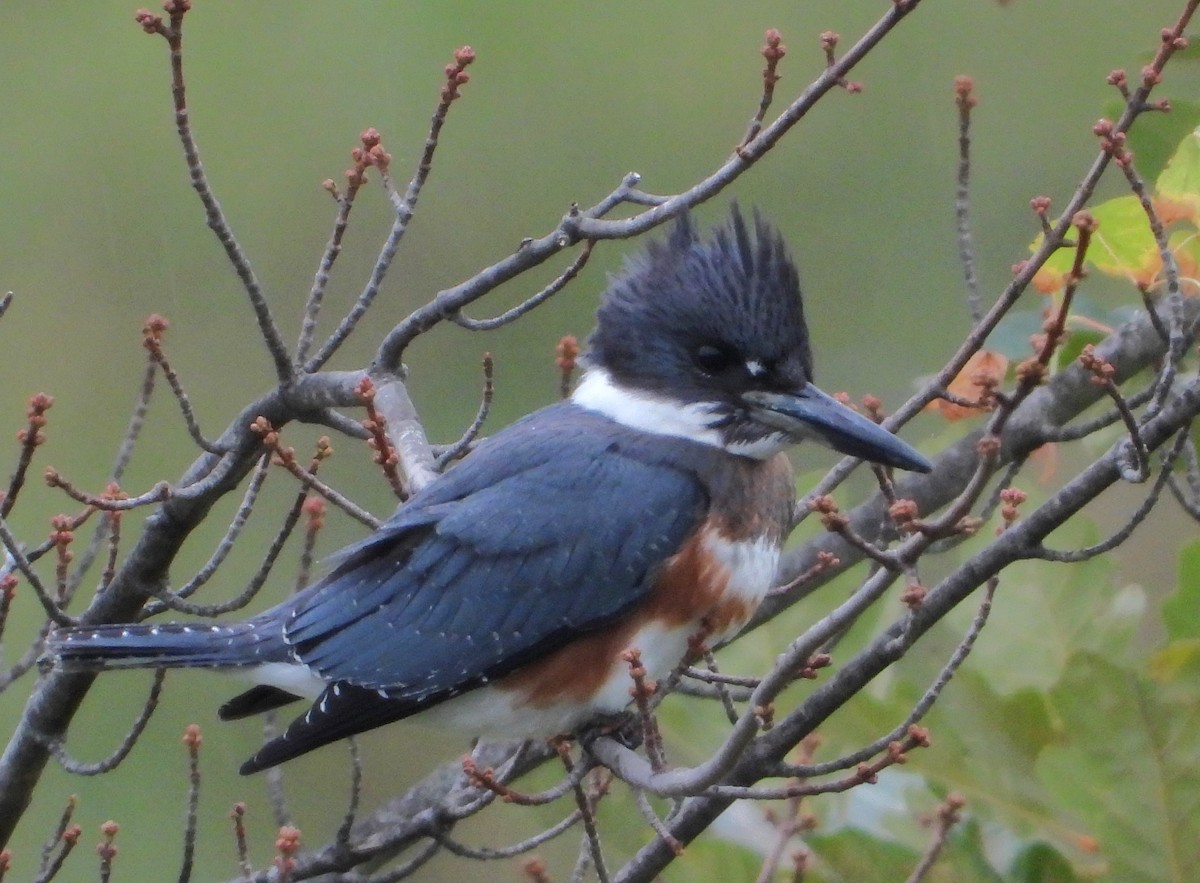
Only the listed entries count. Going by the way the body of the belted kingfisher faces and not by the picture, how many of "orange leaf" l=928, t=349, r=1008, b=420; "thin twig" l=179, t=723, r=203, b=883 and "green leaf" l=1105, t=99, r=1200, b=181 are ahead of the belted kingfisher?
2

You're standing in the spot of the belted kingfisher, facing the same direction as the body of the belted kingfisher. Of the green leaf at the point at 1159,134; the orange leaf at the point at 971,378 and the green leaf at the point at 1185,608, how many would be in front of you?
3

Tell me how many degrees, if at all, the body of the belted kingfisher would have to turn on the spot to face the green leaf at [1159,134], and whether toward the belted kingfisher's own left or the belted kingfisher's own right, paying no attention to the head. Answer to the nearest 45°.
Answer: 0° — it already faces it

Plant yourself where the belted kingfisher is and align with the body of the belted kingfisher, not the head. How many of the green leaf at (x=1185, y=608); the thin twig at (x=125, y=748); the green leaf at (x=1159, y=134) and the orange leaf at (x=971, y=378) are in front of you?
3

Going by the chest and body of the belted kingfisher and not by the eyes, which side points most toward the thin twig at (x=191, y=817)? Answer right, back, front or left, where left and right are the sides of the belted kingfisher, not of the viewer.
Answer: back

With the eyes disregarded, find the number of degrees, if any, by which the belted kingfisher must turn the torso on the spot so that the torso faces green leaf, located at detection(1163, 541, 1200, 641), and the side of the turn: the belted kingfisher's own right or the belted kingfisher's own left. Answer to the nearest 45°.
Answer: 0° — it already faces it

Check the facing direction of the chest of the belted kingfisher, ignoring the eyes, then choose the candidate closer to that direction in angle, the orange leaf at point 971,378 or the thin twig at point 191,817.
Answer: the orange leaf

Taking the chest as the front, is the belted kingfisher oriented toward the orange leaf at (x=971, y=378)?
yes

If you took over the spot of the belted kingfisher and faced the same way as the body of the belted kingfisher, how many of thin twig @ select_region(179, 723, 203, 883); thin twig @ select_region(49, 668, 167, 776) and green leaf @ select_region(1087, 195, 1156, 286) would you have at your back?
2

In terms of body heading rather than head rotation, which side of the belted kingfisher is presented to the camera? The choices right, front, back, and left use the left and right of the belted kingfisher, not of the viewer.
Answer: right

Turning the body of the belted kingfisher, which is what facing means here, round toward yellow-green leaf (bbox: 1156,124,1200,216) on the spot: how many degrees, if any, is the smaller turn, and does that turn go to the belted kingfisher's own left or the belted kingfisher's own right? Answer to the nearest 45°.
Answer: approximately 45° to the belted kingfisher's own left
